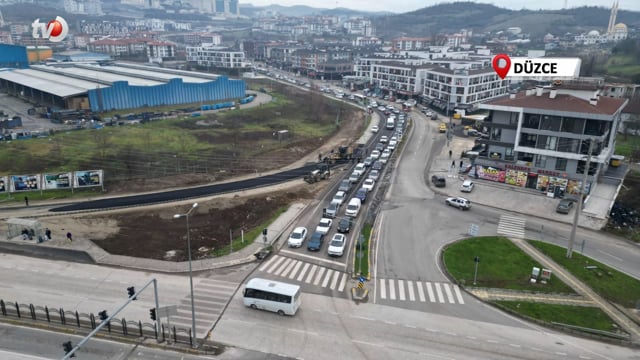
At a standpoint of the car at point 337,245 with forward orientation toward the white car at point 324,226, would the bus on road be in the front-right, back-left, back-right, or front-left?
back-left

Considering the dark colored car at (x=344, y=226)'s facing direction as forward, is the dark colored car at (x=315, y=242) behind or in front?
in front

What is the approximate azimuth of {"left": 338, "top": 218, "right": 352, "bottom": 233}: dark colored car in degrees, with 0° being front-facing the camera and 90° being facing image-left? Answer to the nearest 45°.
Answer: approximately 0°

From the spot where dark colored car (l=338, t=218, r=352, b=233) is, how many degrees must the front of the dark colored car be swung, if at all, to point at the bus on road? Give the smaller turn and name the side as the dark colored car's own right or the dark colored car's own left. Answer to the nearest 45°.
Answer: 0° — it already faces it

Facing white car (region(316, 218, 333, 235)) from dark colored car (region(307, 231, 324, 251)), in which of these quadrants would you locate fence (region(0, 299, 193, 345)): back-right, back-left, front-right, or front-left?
back-left

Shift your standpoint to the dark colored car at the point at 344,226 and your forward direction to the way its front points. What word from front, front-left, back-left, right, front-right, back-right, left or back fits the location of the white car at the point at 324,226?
right

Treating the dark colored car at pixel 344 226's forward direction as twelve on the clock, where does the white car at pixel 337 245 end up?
The white car is roughly at 12 o'clock from the dark colored car.

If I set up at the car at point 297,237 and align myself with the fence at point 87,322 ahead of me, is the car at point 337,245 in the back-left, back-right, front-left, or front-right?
back-left

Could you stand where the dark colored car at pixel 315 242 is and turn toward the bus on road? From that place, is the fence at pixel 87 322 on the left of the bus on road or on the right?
right
